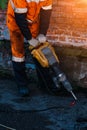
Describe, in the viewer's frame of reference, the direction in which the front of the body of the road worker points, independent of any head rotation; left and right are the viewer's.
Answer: facing the viewer and to the right of the viewer
